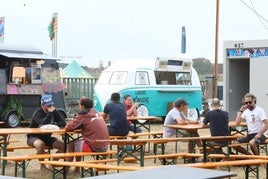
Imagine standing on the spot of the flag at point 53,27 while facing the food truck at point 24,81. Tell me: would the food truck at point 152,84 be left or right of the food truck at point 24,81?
left

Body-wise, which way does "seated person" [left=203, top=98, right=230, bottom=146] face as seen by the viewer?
away from the camera

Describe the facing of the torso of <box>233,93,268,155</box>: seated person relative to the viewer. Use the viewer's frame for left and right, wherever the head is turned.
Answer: facing the viewer and to the left of the viewer

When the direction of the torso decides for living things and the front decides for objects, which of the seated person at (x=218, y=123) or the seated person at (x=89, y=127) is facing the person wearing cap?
the seated person at (x=89, y=127)

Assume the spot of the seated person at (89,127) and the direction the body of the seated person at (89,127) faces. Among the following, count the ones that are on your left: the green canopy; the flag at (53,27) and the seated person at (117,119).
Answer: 0

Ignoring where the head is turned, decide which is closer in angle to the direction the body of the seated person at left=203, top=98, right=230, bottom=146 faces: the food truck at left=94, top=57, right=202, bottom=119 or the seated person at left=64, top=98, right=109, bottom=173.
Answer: the food truck

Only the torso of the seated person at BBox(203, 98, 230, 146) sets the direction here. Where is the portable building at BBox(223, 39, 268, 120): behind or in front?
in front

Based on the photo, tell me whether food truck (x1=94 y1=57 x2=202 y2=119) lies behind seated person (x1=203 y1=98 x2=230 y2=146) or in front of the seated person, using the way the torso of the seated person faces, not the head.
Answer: in front

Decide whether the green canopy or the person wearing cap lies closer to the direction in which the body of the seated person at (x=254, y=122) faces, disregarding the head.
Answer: the person wearing cap

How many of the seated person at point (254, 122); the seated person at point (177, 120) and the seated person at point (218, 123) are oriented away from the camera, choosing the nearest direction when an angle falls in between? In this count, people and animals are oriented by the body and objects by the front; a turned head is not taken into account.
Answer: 1
